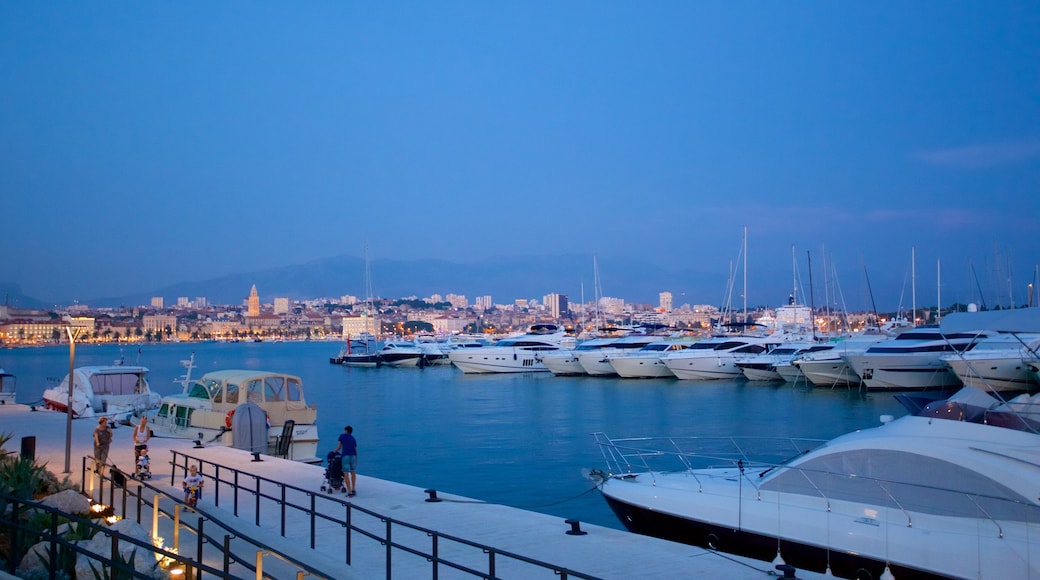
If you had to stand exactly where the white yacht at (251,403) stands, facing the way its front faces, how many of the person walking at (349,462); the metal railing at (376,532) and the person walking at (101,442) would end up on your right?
0

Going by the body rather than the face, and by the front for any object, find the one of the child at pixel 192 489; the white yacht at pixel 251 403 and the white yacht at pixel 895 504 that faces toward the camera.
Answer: the child

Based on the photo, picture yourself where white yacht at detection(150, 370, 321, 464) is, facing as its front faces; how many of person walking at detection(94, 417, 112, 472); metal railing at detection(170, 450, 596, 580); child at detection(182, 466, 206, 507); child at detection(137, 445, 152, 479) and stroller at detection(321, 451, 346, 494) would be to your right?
0

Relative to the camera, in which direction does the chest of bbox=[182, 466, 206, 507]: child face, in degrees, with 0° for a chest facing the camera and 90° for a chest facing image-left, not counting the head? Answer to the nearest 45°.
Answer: approximately 0°

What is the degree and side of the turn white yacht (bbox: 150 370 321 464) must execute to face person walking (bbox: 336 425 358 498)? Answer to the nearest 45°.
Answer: approximately 135° to its left

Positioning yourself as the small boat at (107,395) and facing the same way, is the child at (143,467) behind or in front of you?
behind

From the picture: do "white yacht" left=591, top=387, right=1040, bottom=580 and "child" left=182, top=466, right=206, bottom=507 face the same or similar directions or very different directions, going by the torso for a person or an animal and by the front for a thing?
very different directions

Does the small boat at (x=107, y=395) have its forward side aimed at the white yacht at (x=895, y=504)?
no

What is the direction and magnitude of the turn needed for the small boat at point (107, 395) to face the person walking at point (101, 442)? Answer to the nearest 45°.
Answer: approximately 135° to its left

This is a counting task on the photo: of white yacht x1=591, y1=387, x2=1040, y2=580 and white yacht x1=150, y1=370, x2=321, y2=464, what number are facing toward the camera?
0

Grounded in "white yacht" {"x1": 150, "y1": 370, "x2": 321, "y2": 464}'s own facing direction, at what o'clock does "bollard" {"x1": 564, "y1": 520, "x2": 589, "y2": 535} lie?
The bollard is roughly at 7 o'clock from the white yacht.

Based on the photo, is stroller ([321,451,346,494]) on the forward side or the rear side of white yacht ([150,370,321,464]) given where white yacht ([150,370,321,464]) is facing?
on the rear side

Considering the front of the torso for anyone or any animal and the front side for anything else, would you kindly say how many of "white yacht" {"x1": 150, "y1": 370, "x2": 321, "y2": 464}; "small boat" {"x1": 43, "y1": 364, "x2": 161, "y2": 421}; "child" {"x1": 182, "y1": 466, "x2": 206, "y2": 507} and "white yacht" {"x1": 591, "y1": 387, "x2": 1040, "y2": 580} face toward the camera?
1

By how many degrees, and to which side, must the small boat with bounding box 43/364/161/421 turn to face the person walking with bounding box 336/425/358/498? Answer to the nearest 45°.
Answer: approximately 135° to its left

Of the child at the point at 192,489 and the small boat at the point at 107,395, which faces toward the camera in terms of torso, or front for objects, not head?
the child

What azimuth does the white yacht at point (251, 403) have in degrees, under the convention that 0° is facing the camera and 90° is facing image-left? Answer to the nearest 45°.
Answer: approximately 135°

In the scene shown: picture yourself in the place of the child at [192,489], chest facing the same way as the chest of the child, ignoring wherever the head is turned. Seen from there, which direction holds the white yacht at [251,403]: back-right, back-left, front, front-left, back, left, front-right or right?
back

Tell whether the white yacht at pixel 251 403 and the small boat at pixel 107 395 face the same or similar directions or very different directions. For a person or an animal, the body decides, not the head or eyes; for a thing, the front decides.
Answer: same or similar directions

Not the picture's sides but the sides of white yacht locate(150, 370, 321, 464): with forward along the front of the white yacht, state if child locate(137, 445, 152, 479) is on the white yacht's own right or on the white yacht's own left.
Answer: on the white yacht's own left
